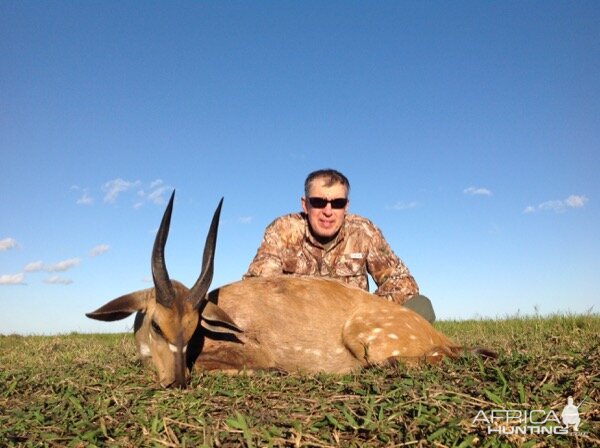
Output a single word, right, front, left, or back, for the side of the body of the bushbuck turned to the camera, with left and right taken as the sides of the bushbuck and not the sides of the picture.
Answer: left

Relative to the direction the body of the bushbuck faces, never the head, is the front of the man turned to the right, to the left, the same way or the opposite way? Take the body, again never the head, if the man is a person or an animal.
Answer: to the left

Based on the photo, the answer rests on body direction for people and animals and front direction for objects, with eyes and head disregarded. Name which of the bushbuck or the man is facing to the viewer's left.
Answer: the bushbuck

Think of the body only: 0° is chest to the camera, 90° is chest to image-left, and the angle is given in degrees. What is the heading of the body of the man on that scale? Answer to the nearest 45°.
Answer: approximately 0°

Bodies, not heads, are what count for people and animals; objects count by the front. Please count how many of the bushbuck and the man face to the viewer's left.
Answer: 1

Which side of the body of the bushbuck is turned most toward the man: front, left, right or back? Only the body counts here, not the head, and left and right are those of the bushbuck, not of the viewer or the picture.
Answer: right

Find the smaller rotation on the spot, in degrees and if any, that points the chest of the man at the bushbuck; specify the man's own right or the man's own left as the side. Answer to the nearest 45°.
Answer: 0° — they already face it
